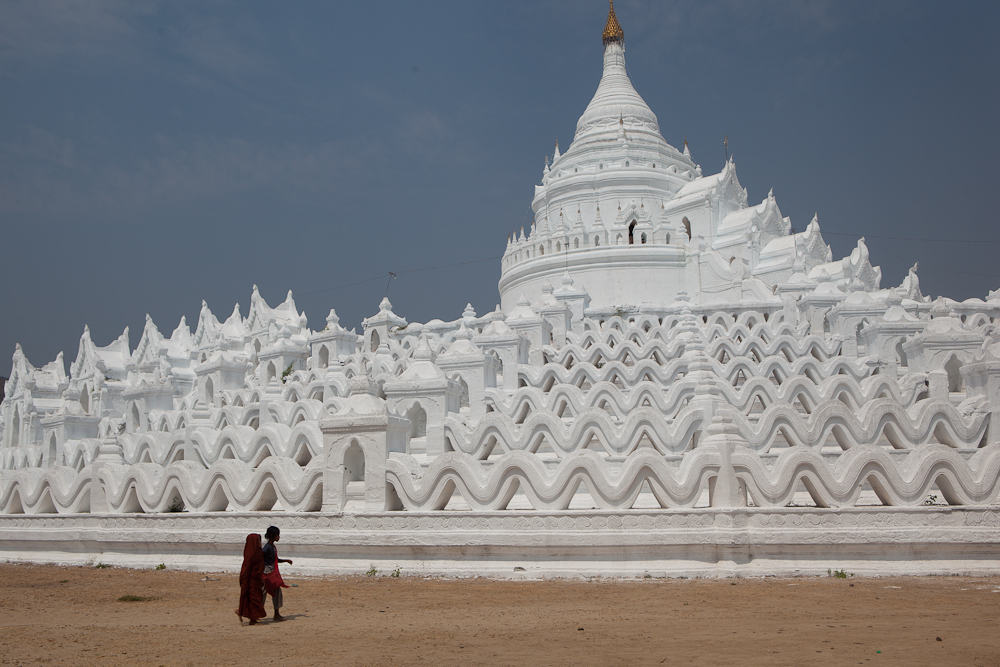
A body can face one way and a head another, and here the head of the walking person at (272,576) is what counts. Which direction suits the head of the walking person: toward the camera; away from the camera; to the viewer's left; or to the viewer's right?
to the viewer's right

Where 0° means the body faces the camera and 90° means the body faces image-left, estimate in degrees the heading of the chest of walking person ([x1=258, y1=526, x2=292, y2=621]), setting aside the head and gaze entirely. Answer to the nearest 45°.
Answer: approximately 270°

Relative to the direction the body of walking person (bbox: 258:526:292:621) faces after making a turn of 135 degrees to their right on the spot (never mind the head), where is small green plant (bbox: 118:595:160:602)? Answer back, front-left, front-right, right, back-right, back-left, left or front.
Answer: right
